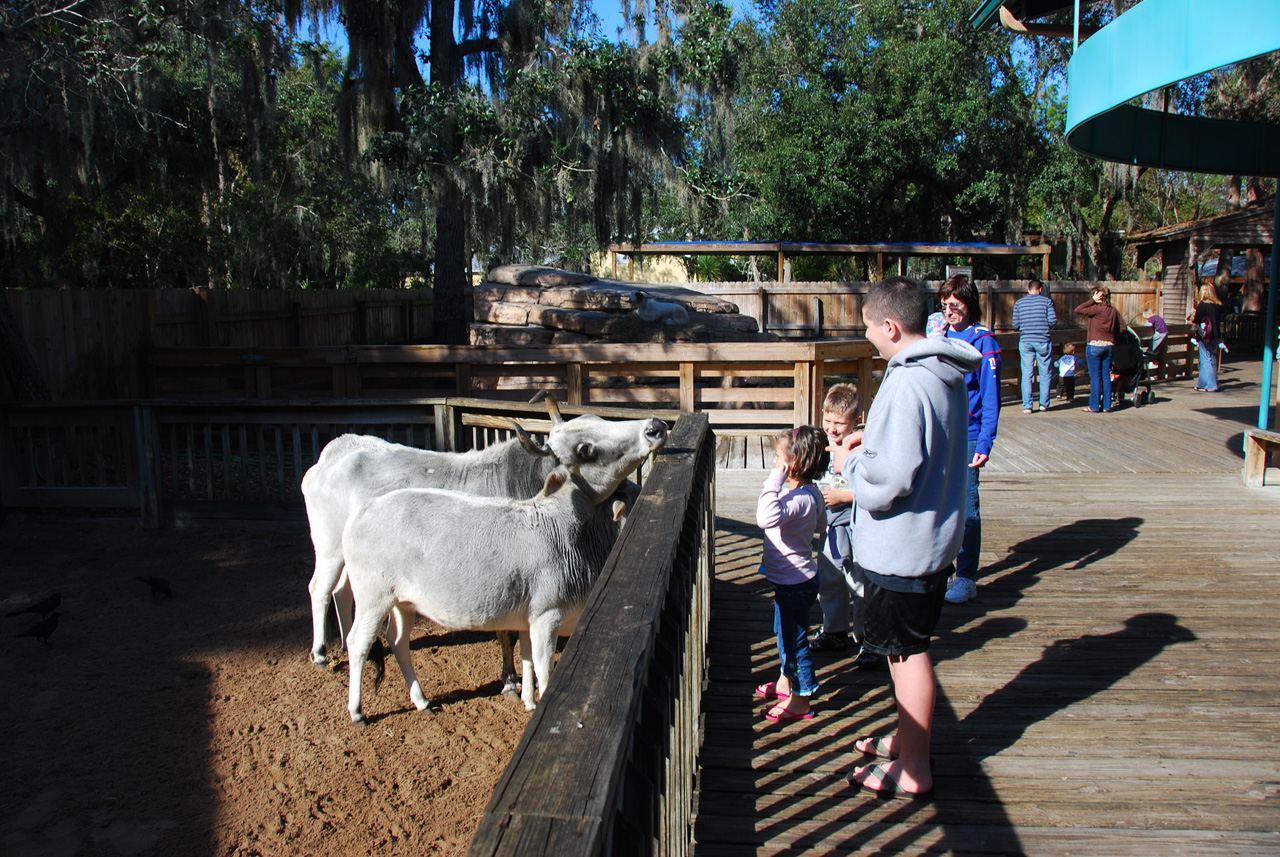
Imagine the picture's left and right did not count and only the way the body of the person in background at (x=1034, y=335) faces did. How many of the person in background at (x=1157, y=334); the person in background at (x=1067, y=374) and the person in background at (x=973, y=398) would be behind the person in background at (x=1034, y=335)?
1

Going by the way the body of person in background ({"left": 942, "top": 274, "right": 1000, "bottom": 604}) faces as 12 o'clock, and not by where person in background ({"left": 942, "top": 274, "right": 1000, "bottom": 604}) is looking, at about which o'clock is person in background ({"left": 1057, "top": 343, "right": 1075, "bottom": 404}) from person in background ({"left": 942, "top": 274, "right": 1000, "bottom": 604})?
person in background ({"left": 1057, "top": 343, "right": 1075, "bottom": 404}) is roughly at 5 o'clock from person in background ({"left": 942, "top": 274, "right": 1000, "bottom": 604}).

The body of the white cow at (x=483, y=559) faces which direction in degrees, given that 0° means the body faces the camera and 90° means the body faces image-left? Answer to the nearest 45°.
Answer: approximately 270°

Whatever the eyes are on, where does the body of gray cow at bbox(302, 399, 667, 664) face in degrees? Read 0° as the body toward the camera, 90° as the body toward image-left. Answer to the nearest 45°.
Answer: approximately 270°

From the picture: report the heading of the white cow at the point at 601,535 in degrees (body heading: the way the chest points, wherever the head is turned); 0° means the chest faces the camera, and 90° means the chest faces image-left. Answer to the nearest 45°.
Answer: approximately 270°

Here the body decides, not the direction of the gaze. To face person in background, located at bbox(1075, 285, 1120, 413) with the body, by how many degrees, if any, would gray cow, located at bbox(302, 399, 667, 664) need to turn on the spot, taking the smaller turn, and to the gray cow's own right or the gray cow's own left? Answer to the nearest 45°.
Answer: approximately 45° to the gray cow's own left

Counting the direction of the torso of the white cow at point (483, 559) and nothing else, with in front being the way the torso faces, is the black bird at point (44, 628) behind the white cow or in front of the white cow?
behind

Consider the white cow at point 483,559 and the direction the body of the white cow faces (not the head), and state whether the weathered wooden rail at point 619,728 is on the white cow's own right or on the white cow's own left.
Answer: on the white cow's own right

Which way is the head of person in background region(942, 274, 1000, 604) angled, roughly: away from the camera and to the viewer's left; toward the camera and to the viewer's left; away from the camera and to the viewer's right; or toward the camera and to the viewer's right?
toward the camera and to the viewer's left

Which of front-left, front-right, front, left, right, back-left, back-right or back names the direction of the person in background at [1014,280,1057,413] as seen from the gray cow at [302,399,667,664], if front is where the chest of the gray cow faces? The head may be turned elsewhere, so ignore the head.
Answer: front-left

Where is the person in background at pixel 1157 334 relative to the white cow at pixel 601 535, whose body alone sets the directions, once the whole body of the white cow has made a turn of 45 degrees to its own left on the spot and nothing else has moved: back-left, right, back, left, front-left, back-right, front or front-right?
front

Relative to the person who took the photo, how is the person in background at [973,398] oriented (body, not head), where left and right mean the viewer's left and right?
facing the viewer and to the left of the viewer
